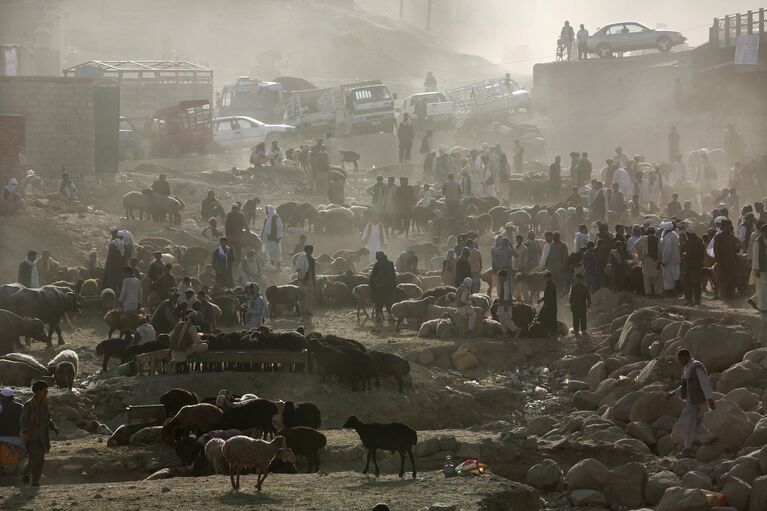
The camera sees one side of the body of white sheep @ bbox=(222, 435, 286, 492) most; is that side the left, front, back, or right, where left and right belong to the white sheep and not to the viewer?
right

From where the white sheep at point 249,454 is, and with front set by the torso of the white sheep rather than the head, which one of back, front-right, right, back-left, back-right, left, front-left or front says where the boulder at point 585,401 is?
front-left

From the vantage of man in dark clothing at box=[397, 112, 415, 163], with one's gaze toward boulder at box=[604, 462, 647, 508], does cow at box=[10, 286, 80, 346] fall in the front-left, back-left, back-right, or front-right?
front-right

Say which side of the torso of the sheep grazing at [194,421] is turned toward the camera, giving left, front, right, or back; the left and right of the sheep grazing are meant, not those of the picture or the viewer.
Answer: left

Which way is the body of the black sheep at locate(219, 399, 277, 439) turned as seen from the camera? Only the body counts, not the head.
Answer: to the viewer's left

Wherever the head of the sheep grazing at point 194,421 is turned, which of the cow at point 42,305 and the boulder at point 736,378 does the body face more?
the cow

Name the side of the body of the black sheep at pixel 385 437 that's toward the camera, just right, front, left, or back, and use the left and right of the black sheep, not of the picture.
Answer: left

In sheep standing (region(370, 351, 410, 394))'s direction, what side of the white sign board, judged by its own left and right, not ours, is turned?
front

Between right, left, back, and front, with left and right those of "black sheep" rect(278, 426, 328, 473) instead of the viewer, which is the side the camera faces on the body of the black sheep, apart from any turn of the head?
left

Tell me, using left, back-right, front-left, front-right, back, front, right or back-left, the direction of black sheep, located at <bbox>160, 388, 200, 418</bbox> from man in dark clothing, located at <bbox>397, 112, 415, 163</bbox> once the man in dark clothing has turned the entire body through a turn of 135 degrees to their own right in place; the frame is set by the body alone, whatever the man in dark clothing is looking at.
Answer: back-left

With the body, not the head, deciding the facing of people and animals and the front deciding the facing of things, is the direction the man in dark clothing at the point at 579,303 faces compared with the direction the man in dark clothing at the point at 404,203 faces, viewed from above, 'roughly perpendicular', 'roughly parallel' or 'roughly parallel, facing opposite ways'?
roughly parallel
